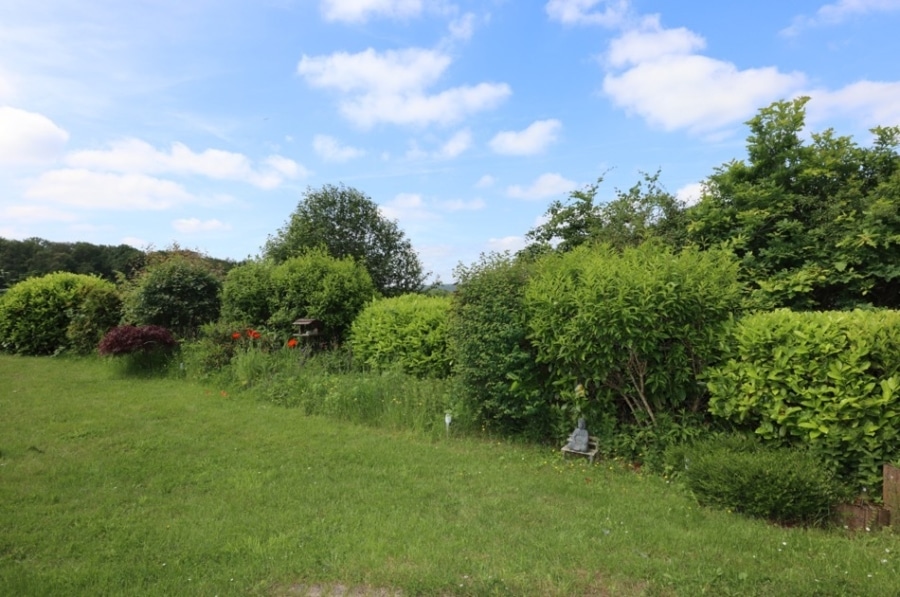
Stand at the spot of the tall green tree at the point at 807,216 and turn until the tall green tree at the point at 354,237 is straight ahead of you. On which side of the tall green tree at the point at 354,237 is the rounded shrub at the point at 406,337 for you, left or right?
left

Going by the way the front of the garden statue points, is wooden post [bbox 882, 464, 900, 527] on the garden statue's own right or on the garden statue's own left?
on the garden statue's own left

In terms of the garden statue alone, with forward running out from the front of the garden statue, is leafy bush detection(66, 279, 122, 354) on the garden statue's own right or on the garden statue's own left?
on the garden statue's own right

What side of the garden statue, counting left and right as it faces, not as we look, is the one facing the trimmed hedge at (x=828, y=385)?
left

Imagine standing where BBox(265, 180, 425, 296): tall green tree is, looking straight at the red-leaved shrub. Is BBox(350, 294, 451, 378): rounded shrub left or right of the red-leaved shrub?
left

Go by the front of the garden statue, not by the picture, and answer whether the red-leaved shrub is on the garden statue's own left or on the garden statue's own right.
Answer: on the garden statue's own right

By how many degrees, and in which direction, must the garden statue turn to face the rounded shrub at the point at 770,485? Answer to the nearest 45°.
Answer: approximately 90° to its left

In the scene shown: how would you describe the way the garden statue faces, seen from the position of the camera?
facing the viewer and to the left of the viewer

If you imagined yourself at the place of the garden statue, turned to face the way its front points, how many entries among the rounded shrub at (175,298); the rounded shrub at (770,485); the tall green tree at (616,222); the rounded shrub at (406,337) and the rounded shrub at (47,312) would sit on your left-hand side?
1

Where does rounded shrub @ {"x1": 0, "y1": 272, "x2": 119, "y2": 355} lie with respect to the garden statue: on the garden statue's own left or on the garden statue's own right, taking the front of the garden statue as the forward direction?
on the garden statue's own right

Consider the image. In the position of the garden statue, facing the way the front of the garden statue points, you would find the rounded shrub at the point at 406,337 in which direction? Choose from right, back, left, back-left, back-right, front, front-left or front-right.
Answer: right

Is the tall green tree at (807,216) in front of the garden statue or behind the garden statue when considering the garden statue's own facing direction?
behind

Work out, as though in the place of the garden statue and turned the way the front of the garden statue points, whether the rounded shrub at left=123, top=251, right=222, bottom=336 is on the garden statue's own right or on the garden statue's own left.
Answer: on the garden statue's own right

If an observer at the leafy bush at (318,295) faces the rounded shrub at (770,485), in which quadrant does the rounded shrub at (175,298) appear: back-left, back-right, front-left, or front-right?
back-right

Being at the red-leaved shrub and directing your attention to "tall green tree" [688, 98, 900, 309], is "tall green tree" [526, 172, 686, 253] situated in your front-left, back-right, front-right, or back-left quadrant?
front-left
